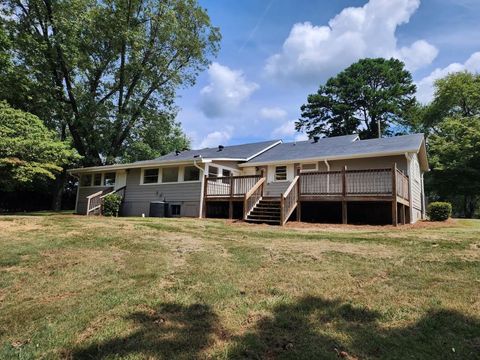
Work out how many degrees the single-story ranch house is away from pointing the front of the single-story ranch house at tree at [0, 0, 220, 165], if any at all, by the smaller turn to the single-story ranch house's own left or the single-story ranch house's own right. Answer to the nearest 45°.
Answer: approximately 90° to the single-story ranch house's own left

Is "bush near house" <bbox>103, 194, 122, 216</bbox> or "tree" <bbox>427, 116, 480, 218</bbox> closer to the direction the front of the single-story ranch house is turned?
the tree

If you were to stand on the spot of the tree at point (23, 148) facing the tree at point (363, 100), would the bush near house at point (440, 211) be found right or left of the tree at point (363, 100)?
right

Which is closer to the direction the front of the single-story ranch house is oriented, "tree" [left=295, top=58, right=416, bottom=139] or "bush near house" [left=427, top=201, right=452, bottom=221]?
the tree

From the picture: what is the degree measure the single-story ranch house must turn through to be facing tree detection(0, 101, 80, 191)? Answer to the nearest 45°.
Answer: approximately 135° to its left

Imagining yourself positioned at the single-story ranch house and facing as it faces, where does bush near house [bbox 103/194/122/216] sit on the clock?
The bush near house is roughly at 8 o'clock from the single-story ranch house.

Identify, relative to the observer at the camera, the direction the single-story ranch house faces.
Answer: facing away from the viewer and to the right of the viewer

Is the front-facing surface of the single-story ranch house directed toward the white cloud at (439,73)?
no
